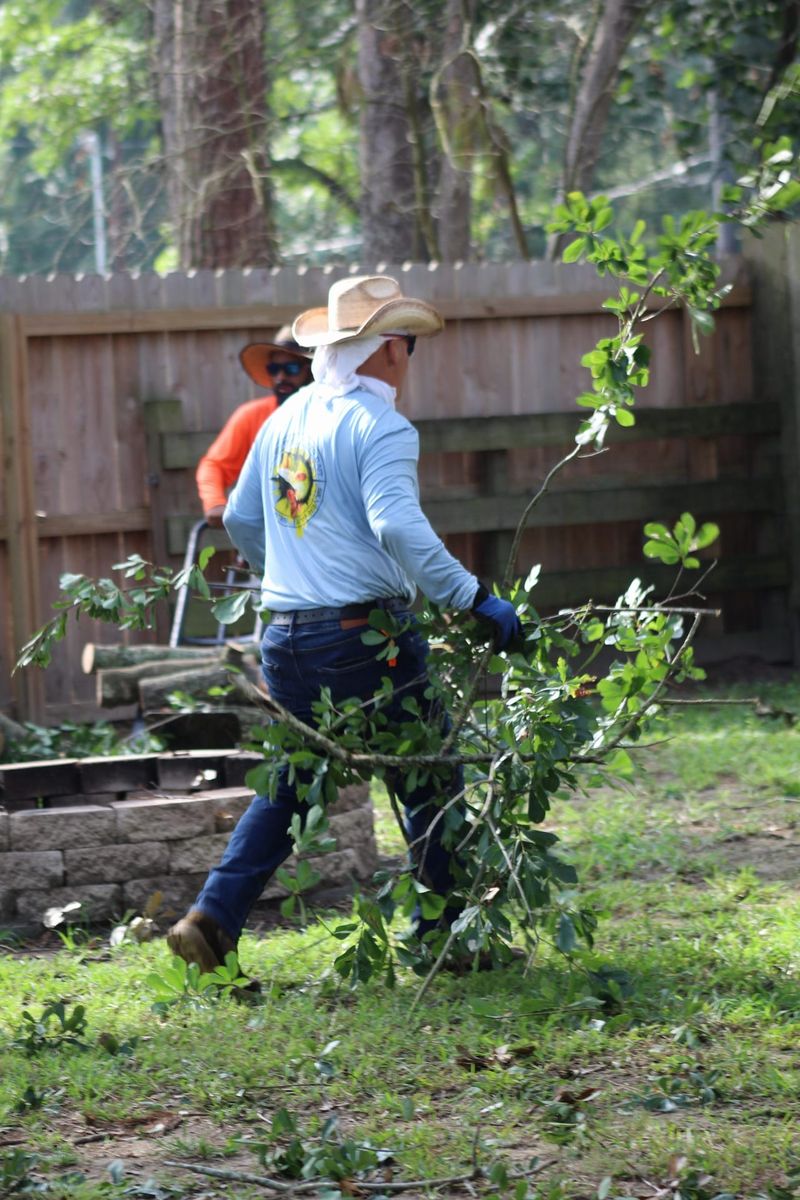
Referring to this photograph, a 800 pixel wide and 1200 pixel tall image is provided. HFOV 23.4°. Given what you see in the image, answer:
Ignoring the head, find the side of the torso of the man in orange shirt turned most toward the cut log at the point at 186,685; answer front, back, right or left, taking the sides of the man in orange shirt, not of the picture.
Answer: front

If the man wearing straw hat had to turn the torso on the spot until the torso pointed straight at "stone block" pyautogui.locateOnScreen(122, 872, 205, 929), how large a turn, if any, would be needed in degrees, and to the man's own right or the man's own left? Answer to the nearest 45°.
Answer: approximately 90° to the man's own left

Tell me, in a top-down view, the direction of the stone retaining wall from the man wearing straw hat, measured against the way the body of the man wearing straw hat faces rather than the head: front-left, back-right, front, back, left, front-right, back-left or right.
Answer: left

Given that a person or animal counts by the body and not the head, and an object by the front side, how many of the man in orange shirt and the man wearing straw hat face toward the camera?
1

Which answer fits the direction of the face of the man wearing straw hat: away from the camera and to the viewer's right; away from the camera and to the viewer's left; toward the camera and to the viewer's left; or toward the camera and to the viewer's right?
away from the camera and to the viewer's right

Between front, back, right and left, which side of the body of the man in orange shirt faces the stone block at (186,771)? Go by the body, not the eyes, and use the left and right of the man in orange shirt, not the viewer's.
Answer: front

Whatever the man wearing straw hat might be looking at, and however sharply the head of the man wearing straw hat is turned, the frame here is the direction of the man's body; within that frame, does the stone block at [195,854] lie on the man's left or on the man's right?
on the man's left

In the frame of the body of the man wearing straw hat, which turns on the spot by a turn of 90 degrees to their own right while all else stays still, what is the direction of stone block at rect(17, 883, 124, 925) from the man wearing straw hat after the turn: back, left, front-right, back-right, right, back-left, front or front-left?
back

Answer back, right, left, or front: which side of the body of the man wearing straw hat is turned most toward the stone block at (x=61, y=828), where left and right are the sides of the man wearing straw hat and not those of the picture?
left

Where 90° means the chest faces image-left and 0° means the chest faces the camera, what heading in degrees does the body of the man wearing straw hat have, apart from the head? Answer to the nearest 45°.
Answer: approximately 225°

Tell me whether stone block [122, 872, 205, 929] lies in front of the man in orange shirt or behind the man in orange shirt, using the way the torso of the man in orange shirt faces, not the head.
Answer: in front

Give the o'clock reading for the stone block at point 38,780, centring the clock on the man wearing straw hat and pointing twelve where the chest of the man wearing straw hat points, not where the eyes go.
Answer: The stone block is roughly at 9 o'clock from the man wearing straw hat.

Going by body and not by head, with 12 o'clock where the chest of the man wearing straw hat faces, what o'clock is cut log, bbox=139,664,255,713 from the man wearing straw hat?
The cut log is roughly at 10 o'clock from the man wearing straw hat.

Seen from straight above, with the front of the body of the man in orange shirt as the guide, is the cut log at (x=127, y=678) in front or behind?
in front
